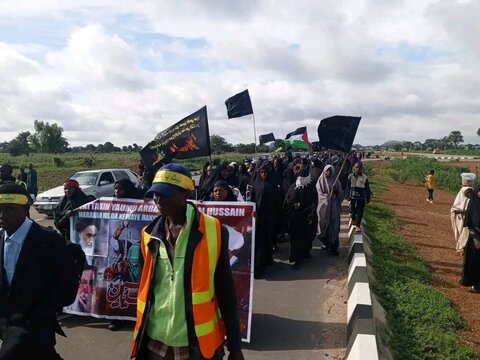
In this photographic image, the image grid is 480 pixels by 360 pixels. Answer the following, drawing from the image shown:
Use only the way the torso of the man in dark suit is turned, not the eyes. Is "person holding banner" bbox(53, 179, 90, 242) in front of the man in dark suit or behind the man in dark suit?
behind

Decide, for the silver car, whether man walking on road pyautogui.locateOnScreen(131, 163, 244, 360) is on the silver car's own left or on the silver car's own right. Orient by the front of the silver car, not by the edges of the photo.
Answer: on the silver car's own left

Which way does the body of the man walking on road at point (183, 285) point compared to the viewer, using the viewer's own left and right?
facing the viewer and to the left of the viewer

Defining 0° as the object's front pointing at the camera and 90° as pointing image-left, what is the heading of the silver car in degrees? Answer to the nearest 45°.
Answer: approximately 45°

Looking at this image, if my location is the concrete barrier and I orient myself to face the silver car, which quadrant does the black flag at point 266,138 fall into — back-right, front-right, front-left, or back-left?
front-right

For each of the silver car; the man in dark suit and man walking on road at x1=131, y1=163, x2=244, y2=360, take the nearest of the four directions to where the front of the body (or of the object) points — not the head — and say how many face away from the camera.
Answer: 0

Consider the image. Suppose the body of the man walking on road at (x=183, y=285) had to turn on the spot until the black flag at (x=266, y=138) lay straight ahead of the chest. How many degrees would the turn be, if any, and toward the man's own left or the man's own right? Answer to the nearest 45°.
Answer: approximately 135° to the man's own right

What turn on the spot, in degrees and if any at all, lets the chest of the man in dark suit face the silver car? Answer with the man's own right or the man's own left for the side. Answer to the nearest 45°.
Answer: approximately 135° to the man's own right
